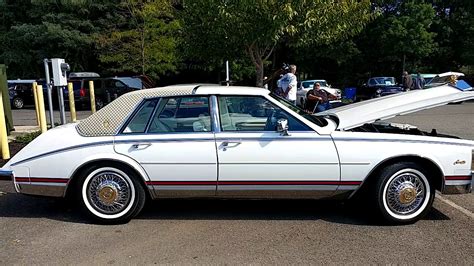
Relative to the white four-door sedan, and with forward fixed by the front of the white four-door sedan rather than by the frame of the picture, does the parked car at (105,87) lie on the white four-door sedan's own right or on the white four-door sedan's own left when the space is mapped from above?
on the white four-door sedan's own left

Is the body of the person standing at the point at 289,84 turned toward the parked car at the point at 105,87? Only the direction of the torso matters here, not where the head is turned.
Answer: no

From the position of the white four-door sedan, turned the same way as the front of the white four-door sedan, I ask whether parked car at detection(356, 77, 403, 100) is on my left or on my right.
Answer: on my left

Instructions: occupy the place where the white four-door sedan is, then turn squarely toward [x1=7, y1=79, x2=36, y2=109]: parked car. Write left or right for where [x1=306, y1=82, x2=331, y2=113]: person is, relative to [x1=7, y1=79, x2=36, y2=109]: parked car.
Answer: right

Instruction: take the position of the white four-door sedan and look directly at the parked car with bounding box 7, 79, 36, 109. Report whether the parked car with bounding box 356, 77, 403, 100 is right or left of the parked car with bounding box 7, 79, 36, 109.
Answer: right

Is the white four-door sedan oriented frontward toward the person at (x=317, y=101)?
no

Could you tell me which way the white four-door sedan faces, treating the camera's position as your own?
facing to the right of the viewer
